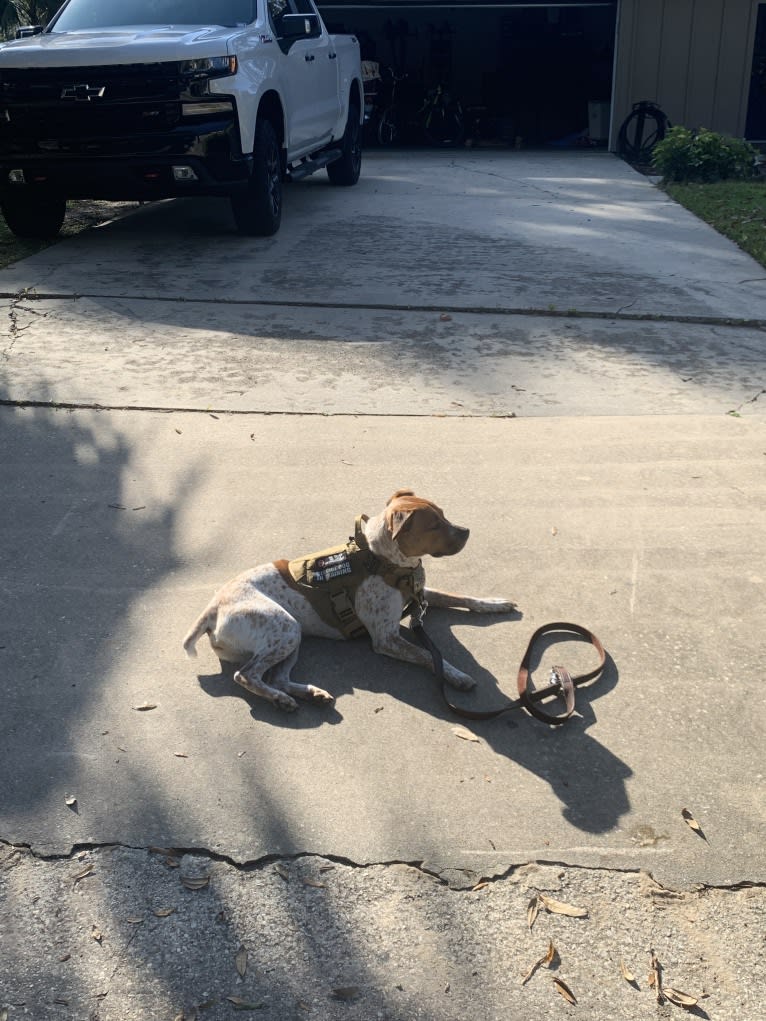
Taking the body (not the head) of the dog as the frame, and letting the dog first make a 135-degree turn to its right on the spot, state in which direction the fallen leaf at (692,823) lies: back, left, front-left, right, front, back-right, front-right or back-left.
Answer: left

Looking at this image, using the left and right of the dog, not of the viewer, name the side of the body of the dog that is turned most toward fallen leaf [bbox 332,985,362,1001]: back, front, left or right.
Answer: right

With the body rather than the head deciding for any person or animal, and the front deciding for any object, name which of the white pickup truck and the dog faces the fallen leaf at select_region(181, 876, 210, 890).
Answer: the white pickup truck

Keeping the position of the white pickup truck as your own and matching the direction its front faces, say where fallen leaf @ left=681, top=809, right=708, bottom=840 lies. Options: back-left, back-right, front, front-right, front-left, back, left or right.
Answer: front

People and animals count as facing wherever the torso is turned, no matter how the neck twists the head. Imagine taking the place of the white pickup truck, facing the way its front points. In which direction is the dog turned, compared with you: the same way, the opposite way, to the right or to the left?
to the left

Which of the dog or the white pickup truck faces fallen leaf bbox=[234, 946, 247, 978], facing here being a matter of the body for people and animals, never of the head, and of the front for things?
the white pickup truck

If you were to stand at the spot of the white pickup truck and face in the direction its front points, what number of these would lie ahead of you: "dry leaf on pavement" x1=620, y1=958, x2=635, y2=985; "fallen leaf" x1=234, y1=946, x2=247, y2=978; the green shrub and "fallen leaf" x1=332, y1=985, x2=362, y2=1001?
3

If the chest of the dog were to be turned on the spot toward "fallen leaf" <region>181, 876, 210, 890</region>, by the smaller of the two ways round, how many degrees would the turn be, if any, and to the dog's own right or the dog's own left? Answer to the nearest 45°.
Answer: approximately 90° to the dog's own right

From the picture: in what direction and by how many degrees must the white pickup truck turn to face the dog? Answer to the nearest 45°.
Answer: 0° — it already faces it

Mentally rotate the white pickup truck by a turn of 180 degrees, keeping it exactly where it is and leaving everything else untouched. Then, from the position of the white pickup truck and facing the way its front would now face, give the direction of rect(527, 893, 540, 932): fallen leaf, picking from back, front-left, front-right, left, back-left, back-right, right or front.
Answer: back

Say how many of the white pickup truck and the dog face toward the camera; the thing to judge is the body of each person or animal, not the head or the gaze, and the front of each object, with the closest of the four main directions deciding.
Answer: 1

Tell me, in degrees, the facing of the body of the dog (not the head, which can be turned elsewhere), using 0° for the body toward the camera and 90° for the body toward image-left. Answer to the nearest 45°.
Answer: approximately 270°

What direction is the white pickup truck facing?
toward the camera

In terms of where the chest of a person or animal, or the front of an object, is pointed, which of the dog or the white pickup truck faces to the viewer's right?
the dog
